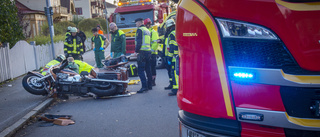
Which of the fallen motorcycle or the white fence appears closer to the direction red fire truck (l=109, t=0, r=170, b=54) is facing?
the fallen motorcycle

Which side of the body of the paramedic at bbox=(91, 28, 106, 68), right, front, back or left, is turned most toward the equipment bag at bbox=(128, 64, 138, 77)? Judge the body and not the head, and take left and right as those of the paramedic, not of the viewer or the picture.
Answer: left

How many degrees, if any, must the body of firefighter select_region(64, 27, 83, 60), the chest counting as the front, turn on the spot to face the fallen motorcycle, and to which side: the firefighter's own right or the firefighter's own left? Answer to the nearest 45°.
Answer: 0° — they already face it

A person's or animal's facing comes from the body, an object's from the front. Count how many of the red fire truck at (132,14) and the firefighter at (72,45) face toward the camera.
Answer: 2

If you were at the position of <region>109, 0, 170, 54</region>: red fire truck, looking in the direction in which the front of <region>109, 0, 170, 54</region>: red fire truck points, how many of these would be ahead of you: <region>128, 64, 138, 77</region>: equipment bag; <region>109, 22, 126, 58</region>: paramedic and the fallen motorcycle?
3

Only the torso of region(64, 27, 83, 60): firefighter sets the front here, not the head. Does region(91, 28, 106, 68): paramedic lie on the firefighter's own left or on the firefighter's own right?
on the firefighter's own left

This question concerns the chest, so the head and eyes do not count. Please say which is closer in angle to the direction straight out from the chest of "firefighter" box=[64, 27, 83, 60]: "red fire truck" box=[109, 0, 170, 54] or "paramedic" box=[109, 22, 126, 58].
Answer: the paramedic
